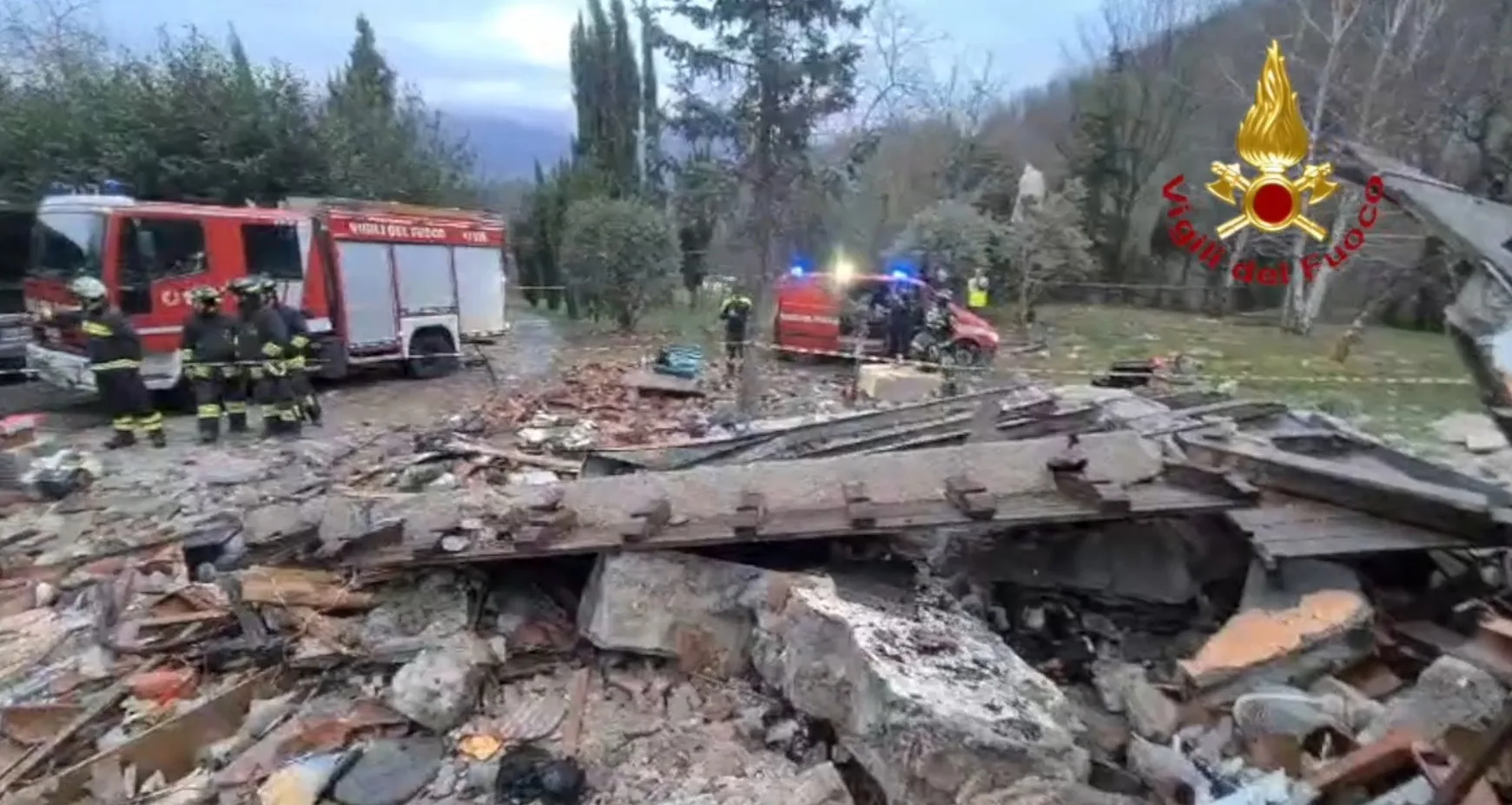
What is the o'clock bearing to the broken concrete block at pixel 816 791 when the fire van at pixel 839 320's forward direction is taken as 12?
The broken concrete block is roughly at 3 o'clock from the fire van.

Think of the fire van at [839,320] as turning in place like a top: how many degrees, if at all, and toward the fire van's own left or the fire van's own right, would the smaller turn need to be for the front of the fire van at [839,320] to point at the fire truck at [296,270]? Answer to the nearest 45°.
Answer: approximately 135° to the fire van's own right

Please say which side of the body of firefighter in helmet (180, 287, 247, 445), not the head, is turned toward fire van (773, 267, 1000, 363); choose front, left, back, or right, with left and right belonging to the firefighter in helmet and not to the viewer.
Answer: left

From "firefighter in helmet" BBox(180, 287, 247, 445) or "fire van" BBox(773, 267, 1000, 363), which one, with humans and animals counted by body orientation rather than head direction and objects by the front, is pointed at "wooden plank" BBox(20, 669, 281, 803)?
the firefighter in helmet

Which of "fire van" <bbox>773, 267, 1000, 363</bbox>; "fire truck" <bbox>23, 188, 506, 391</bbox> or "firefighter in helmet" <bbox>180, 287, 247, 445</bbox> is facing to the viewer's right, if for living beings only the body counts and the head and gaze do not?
"fire van" <bbox>773, 267, 1000, 363</bbox>

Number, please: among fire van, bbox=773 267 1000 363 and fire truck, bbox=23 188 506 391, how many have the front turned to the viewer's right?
1

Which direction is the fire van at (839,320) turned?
to the viewer's right

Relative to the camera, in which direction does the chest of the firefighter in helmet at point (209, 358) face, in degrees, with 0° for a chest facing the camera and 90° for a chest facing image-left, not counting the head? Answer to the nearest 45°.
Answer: approximately 0°

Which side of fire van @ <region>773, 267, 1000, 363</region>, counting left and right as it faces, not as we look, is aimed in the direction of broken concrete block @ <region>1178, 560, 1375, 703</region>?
right

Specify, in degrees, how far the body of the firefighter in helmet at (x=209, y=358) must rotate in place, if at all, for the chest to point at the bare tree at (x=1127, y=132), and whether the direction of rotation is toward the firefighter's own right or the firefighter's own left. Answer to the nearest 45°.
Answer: approximately 90° to the firefighter's own left

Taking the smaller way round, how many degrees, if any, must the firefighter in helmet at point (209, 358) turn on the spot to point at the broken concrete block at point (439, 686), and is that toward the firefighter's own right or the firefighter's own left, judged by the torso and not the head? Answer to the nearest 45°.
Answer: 0° — they already face it

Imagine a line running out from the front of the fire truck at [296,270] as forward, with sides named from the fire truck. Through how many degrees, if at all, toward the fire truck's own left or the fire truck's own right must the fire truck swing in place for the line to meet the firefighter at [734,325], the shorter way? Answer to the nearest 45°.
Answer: approximately 135° to the fire truck's own left

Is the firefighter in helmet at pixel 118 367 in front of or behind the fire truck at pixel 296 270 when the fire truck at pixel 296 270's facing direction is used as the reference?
in front

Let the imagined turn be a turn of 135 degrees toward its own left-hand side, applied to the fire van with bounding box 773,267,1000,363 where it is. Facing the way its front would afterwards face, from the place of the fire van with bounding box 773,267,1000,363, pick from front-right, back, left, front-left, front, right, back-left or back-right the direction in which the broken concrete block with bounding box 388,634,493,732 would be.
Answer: back-left
